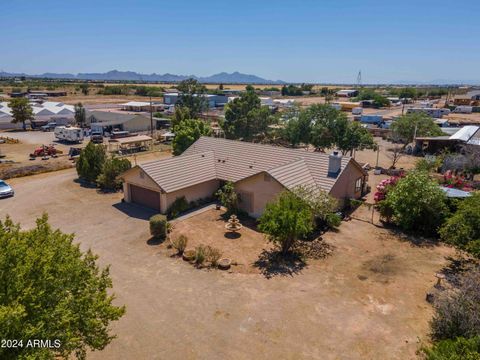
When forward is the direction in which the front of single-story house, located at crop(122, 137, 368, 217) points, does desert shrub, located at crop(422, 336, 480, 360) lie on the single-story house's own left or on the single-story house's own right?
on the single-story house's own left

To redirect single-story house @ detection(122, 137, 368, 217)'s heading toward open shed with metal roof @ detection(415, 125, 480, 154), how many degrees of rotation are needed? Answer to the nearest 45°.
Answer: approximately 180°

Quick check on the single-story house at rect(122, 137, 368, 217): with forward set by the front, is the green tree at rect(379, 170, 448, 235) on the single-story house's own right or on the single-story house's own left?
on the single-story house's own left

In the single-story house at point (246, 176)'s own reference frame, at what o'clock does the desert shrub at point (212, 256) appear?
The desert shrub is roughly at 11 o'clock from the single-story house.

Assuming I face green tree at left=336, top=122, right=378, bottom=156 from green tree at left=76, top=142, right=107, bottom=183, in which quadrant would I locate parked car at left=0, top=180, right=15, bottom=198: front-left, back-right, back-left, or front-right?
back-right

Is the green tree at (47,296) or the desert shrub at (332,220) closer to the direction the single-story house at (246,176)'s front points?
the green tree

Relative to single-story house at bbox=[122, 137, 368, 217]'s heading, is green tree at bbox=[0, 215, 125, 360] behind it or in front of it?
in front

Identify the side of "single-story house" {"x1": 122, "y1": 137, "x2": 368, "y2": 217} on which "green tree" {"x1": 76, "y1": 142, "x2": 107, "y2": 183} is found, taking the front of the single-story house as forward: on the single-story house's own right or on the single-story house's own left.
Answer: on the single-story house's own right

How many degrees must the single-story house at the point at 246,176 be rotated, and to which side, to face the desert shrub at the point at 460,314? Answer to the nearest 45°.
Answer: approximately 90° to its left

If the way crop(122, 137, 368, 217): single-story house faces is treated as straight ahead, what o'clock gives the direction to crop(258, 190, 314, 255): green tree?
The green tree is roughly at 10 o'clock from the single-story house.

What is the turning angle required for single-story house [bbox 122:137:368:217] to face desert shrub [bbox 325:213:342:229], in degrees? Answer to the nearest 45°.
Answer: approximately 90° to its left

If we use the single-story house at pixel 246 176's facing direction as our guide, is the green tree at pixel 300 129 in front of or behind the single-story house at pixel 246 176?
behind

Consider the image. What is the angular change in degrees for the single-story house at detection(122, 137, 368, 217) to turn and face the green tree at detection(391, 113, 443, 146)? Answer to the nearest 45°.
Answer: approximately 180°

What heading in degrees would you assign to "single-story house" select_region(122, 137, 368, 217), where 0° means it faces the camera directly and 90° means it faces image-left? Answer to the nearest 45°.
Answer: approximately 45°

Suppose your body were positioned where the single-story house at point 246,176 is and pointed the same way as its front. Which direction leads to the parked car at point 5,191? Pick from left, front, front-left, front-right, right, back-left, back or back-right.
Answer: front-right
